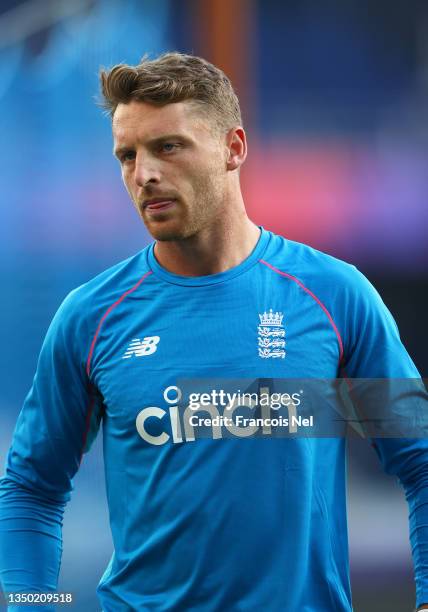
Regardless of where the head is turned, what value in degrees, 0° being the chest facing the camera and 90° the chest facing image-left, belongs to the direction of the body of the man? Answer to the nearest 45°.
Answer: approximately 0°
